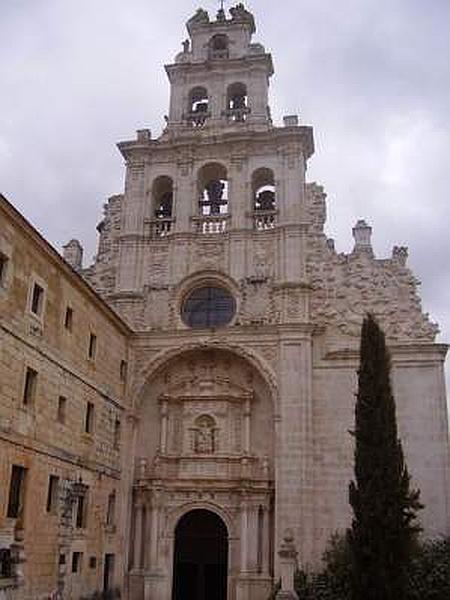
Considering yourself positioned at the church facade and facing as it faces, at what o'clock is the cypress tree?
The cypress tree is roughly at 11 o'clock from the church facade.

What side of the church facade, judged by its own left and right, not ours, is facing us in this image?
front
